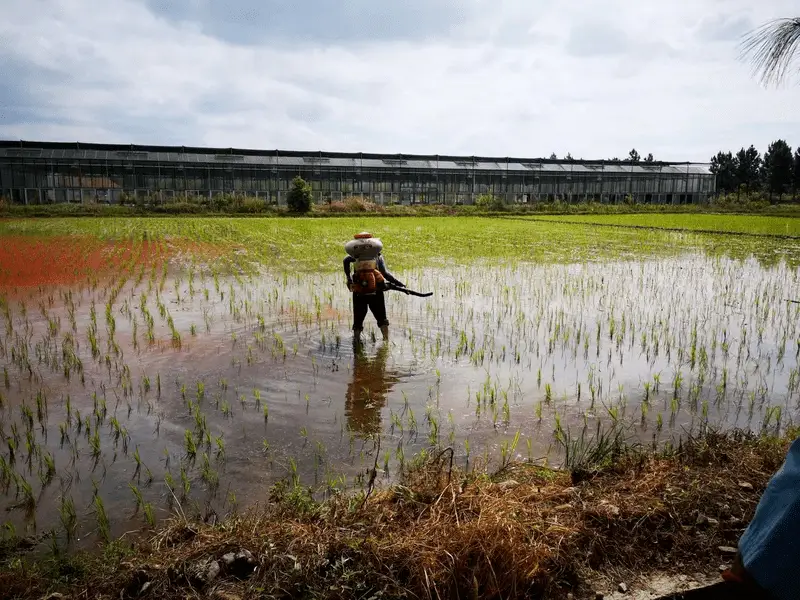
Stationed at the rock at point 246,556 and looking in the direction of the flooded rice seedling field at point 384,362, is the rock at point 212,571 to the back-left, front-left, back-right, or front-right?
back-left

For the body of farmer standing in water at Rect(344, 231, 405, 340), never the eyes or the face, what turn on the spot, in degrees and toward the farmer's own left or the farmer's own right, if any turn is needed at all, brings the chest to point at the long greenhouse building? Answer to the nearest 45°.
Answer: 0° — they already face it

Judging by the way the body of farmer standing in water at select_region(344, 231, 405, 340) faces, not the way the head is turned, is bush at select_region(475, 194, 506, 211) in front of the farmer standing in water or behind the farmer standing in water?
in front

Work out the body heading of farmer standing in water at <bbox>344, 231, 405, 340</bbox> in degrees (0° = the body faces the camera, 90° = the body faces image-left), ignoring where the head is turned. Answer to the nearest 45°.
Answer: approximately 180°

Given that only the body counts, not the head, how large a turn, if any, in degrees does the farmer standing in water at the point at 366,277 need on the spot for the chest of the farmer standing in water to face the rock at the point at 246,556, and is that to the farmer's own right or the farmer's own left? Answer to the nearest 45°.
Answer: approximately 180°

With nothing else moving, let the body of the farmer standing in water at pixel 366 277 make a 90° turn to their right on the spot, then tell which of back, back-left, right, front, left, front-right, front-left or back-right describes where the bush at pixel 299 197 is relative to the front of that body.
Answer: left

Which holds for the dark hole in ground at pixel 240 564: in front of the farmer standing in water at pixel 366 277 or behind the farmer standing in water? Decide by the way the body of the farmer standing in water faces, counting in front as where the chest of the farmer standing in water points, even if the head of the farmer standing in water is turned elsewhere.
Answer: behind

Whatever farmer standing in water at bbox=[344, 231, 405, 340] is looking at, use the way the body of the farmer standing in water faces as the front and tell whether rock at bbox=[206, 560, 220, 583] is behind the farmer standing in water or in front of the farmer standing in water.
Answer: behind

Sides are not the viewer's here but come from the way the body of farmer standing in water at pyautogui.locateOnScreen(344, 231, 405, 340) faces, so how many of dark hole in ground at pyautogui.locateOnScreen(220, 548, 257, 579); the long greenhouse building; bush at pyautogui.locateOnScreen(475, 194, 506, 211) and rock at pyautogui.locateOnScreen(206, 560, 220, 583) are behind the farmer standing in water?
2

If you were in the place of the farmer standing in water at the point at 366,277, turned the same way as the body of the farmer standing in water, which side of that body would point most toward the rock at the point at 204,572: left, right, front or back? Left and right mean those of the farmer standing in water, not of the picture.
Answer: back

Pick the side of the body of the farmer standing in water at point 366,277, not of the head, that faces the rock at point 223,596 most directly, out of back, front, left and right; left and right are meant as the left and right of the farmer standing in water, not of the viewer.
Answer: back

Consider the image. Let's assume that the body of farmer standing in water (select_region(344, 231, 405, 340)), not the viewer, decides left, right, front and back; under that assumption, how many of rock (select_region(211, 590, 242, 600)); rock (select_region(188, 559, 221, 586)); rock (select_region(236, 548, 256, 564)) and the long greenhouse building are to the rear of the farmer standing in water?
3
